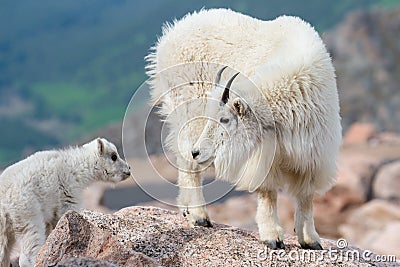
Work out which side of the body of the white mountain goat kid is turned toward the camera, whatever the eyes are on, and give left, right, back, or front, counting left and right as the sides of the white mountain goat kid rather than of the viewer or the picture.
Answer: right
